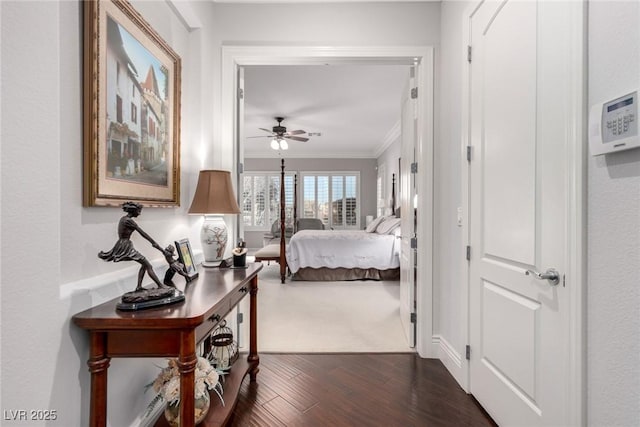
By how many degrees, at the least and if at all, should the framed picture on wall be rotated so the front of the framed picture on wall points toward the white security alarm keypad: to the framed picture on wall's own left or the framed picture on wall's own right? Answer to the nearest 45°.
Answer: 0° — it already faces it

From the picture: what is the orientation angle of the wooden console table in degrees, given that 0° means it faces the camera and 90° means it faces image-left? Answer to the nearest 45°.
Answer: approximately 270°

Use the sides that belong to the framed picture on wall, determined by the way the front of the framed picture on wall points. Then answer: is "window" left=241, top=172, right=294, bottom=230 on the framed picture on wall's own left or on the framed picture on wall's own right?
on the framed picture on wall's own left

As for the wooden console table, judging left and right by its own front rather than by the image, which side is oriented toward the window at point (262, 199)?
left

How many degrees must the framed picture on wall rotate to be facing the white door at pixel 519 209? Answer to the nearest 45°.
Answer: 0° — it already faces it

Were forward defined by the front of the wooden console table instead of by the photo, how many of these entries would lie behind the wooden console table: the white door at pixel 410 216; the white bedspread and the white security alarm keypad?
0

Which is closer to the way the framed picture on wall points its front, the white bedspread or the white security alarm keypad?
the white security alarm keypad

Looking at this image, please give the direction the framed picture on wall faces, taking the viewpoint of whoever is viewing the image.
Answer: facing the viewer and to the right of the viewer

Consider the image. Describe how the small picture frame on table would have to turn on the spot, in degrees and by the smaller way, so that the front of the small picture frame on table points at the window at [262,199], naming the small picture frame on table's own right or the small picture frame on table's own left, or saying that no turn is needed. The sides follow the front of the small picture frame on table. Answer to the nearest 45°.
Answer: approximately 135° to the small picture frame on table's own left

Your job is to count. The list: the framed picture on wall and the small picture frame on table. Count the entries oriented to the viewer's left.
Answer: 0

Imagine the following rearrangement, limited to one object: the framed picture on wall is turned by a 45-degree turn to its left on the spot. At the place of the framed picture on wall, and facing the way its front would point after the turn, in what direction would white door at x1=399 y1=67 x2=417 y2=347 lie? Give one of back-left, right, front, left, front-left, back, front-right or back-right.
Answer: front

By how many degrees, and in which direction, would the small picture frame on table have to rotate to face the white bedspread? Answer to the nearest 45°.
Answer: approximately 90° to its left

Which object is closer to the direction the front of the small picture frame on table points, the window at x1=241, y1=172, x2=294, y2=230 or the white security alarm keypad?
the white security alarm keypad

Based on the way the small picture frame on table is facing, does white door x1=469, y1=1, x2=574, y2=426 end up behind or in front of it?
in front

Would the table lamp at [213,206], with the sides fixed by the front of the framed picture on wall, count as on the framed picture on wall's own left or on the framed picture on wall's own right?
on the framed picture on wall's own left
